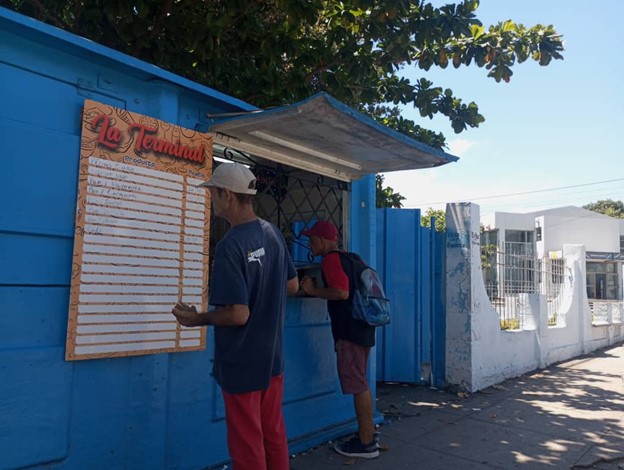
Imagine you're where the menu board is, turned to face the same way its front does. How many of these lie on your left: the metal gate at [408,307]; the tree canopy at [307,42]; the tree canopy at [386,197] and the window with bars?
4

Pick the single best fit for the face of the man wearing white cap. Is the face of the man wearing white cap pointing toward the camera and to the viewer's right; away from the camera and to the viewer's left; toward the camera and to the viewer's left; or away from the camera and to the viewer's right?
away from the camera and to the viewer's left

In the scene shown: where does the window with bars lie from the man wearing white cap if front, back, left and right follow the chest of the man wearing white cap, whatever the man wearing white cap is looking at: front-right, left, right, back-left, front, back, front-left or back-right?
front-right

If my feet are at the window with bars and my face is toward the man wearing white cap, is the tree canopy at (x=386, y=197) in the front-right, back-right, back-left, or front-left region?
back-left

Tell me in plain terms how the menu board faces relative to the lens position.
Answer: facing the viewer and to the right of the viewer

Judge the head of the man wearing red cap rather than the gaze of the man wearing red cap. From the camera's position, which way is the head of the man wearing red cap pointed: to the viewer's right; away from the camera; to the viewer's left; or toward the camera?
to the viewer's left

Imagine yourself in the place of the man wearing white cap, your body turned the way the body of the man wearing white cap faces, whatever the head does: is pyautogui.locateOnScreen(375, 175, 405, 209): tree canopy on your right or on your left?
on your right

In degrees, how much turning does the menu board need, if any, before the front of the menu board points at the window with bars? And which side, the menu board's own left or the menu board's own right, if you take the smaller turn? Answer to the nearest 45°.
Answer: approximately 90° to the menu board's own left

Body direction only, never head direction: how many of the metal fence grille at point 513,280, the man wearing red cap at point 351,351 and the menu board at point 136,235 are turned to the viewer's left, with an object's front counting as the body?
1

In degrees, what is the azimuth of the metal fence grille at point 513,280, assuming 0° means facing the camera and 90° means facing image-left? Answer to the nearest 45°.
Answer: approximately 315°

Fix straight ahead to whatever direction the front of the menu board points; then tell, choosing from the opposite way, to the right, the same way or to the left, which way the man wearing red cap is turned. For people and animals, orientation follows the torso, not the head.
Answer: the opposite way

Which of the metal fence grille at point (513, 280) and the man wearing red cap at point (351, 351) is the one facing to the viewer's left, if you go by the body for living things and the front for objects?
the man wearing red cap

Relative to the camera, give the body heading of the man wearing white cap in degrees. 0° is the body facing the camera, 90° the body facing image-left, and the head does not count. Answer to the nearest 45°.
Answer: approximately 135°

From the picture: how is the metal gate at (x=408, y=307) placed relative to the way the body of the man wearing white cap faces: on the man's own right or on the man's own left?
on the man's own right

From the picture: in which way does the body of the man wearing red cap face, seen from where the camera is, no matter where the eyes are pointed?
to the viewer's left

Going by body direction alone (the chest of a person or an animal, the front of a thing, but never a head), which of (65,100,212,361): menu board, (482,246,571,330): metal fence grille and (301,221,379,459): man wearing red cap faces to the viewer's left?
the man wearing red cap
